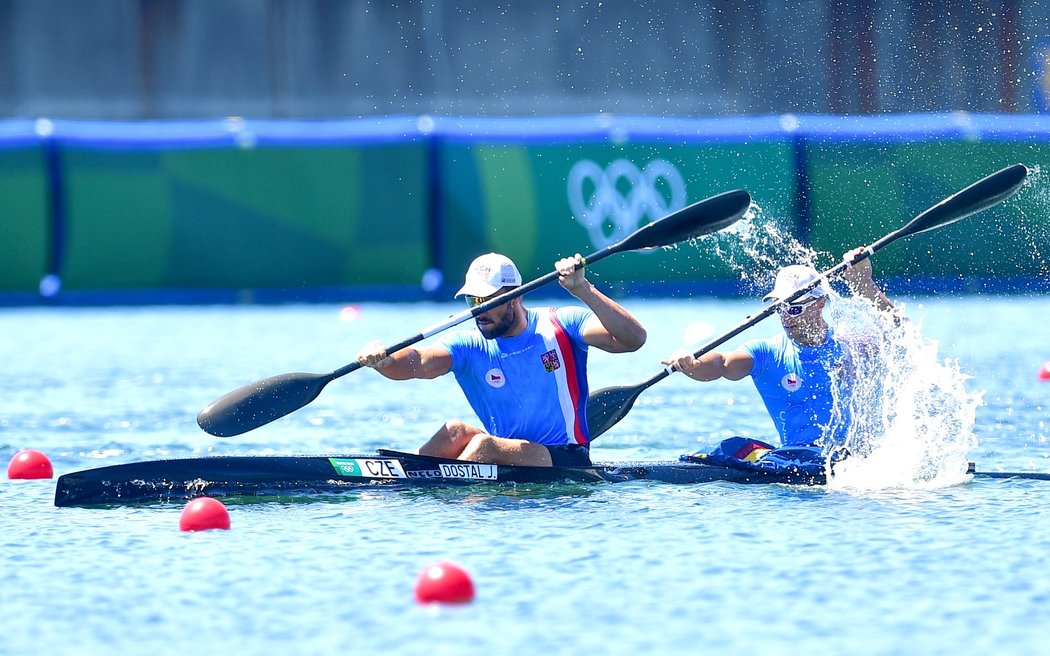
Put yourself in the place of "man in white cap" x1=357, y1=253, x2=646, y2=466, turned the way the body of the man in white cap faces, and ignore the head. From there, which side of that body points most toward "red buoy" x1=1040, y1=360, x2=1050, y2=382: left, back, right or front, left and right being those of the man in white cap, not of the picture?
back

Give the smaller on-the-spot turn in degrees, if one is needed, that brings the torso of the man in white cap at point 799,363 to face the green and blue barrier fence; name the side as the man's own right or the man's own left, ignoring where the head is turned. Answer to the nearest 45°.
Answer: approximately 90° to the man's own right

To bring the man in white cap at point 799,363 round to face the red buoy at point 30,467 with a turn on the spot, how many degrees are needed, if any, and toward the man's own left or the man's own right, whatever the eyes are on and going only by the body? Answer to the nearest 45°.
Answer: approximately 45° to the man's own right

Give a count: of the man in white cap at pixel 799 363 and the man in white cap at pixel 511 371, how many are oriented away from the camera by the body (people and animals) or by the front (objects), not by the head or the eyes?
0

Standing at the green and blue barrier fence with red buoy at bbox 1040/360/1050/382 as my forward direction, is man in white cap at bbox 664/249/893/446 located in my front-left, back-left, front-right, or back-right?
front-right

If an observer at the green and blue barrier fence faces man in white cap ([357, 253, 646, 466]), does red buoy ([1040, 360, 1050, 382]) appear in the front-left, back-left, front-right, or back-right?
front-left

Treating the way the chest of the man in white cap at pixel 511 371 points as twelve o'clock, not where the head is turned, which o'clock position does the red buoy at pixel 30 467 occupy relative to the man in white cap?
The red buoy is roughly at 2 o'clock from the man in white cap.

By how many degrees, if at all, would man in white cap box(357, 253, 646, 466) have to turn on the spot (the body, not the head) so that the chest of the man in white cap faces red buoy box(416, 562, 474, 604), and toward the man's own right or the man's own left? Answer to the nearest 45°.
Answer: approximately 45° to the man's own left

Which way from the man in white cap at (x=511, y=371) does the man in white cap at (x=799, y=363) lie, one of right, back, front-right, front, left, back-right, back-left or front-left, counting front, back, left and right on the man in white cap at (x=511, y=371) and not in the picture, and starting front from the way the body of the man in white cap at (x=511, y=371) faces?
back-left

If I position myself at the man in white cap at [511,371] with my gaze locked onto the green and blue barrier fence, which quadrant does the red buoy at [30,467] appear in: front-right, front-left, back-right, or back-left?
front-left

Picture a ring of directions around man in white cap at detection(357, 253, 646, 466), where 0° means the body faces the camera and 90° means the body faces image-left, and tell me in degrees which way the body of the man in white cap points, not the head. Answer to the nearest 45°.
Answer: approximately 45°

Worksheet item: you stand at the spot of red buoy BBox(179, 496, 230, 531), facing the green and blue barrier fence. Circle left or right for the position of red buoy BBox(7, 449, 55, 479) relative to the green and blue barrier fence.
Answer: left

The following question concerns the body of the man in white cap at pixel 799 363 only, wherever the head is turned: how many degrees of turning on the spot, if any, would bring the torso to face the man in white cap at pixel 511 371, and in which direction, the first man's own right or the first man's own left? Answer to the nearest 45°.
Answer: approximately 45° to the first man's own right

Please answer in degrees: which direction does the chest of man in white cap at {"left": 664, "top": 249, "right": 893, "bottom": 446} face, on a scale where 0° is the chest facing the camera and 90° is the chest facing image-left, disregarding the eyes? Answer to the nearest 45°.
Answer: approximately 45°

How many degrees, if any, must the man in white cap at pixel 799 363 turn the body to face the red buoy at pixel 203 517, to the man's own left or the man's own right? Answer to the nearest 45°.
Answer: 0° — they already face it
